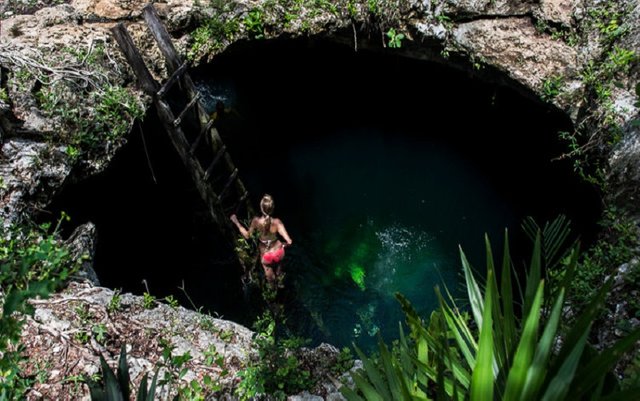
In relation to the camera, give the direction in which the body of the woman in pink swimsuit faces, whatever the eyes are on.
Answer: away from the camera

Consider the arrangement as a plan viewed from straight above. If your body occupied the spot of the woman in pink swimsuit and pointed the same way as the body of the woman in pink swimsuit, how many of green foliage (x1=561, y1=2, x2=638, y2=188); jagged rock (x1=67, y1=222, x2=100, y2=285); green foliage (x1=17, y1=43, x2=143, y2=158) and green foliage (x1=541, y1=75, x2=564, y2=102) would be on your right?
2

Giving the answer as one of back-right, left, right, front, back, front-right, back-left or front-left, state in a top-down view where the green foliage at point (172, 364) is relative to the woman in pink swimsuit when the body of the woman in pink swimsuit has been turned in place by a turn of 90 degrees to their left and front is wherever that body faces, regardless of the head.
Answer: left

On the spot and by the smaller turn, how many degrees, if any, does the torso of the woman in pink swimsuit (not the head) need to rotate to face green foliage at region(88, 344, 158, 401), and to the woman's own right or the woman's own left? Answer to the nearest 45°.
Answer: approximately 180°

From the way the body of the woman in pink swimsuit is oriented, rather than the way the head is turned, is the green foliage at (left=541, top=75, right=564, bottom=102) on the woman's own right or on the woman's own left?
on the woman's own right

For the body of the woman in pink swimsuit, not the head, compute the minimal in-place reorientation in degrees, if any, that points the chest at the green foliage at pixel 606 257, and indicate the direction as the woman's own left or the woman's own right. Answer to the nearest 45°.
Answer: approximately 135° to the woman's own right

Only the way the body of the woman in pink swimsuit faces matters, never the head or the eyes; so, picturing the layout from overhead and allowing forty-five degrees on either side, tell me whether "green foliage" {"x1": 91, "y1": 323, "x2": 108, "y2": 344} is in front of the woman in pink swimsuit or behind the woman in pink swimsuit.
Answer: behind

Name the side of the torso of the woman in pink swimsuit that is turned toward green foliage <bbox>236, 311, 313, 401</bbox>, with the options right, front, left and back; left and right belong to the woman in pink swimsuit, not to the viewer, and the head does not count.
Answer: back

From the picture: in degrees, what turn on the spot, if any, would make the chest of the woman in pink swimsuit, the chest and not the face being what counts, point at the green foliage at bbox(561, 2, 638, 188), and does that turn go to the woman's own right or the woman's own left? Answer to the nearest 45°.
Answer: approximately 90° to the woman's own right

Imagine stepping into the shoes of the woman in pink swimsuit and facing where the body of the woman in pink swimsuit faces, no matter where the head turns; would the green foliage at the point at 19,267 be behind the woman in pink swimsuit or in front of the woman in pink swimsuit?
behind
